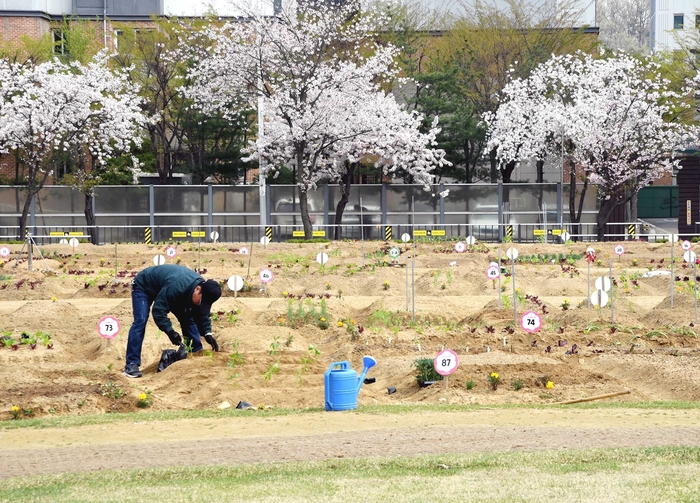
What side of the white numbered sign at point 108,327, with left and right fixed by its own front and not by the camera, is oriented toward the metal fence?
back

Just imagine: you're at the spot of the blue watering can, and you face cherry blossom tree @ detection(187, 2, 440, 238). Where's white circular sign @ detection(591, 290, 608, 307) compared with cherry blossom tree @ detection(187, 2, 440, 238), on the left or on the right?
right

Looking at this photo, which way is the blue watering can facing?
to the viewer's right

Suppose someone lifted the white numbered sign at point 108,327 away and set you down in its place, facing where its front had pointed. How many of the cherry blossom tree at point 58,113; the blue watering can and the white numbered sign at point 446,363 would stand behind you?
1

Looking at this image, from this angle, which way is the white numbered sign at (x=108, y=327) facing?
toward the camera

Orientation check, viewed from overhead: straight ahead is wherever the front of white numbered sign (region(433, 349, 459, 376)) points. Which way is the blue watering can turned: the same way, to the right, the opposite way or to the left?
to the left

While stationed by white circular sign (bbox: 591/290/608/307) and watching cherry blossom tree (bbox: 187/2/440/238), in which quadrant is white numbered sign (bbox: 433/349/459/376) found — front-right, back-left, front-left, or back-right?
back-left

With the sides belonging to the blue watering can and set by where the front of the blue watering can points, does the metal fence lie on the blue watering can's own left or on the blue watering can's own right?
on the blue watering can's own left

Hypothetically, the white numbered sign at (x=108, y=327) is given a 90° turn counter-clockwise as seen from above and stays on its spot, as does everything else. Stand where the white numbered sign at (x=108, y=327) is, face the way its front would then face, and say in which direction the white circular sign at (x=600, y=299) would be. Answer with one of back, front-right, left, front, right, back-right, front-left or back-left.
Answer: front

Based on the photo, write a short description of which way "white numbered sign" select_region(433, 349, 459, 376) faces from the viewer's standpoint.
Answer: facing the viewer

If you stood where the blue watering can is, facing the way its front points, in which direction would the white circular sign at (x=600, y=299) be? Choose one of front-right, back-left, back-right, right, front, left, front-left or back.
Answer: front-left
